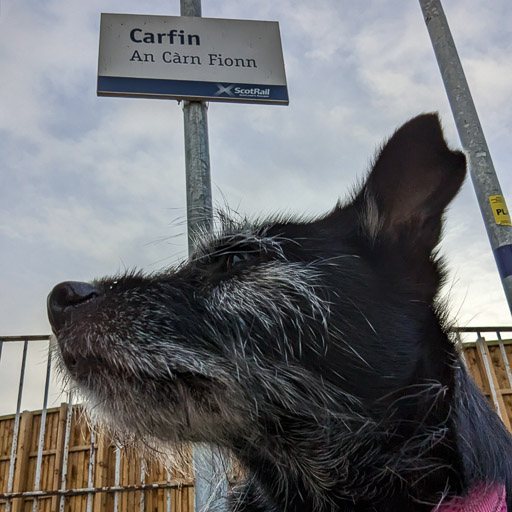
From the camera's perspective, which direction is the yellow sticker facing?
toward the camera

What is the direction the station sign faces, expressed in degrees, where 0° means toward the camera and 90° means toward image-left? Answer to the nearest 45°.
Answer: approximately 0°

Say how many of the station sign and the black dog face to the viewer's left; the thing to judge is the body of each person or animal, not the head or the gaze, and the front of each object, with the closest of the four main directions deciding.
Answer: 1

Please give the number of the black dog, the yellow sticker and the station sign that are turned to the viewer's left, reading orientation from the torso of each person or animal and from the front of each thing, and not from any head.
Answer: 1

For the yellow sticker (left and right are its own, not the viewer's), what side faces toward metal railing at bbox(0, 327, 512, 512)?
right

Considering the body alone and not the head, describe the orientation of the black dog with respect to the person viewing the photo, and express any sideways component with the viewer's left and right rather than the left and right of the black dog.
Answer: facing to the left of the viewer

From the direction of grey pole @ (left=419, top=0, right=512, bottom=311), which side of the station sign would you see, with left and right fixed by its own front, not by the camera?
left

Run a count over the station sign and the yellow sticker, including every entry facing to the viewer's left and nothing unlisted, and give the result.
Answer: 0

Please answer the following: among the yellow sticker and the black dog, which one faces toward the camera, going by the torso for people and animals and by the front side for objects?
the yellow sticker

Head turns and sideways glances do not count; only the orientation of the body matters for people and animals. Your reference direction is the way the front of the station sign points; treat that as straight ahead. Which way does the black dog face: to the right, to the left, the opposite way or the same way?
to the right

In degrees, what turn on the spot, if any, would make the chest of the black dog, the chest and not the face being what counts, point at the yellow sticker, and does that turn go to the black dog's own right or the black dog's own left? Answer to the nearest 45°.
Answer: approximately 135° to the black dog's own right

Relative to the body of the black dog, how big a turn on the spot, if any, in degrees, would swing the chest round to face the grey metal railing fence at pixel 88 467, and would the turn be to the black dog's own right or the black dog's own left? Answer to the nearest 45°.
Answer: approximately 45° to the black dog's own right
